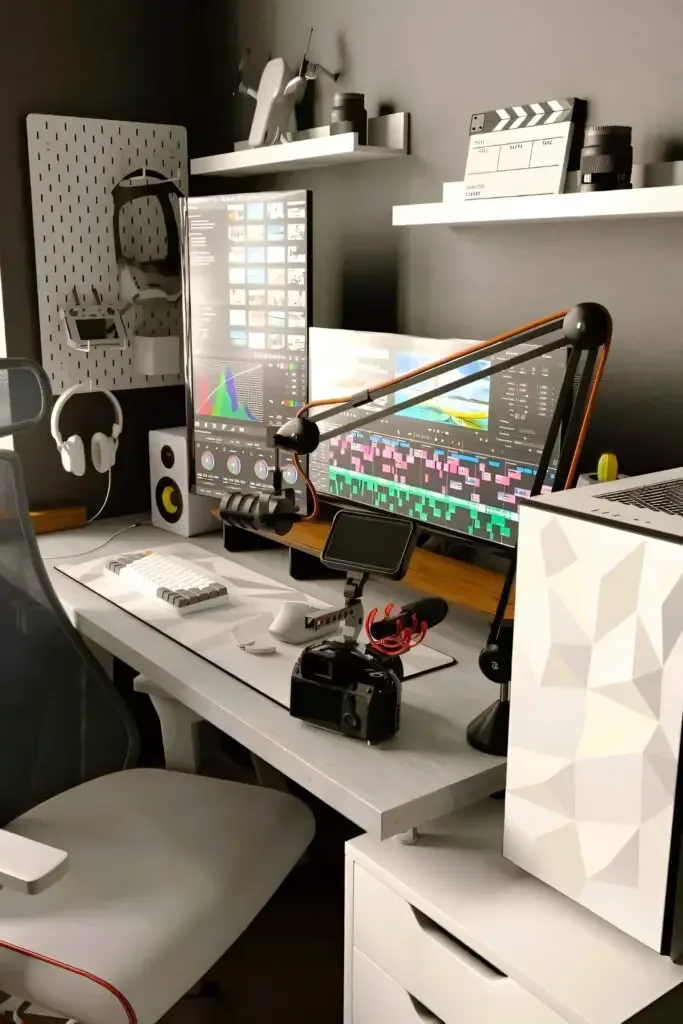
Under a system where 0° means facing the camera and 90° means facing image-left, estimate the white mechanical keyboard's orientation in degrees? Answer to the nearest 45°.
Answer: approximately 45°

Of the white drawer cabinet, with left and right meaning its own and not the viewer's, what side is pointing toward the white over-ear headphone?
right

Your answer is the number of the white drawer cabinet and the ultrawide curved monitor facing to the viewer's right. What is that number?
0

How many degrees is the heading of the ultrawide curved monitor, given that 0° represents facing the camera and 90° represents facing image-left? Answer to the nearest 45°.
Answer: approximately 45°

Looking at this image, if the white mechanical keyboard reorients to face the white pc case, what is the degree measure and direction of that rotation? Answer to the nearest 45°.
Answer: approximately 90° to its left

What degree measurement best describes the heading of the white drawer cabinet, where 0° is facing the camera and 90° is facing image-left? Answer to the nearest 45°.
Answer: approximately 45°

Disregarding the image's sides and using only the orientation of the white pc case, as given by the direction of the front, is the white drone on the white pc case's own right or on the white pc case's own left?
on the white pc case's own right

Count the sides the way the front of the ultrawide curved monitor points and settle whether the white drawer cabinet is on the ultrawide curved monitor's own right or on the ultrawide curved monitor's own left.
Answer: on the ultrawide curved monitor's own left
